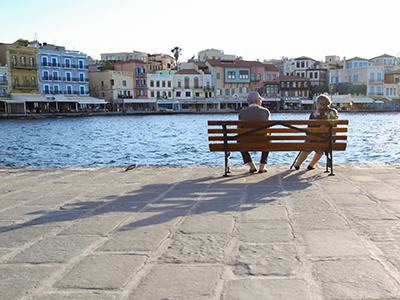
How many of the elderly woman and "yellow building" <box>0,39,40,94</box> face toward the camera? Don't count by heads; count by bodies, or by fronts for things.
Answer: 1

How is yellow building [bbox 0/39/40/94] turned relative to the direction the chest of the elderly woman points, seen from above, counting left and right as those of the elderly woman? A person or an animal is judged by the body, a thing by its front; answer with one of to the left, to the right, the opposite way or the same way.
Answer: the opposite way

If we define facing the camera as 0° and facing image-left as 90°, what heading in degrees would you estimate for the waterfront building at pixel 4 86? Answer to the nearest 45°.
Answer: approximately 315°

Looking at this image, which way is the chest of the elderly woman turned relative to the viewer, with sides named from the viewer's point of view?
facing away from the viewer and to the left of the viewer

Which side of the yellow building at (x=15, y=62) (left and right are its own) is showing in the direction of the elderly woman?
front

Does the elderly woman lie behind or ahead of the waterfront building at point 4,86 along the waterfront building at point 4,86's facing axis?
ahead

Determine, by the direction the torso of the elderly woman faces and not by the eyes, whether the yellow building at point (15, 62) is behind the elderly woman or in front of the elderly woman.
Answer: in front

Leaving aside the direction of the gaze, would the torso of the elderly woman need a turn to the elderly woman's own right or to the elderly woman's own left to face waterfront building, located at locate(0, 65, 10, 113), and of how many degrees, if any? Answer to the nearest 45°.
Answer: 0° — they already face it

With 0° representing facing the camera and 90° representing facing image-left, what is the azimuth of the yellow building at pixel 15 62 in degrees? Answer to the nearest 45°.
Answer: approximately 0°
